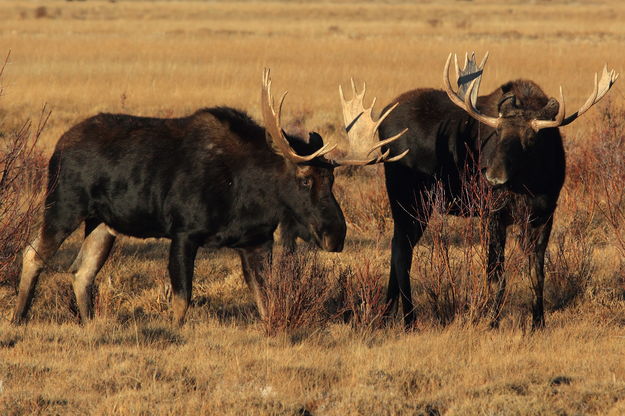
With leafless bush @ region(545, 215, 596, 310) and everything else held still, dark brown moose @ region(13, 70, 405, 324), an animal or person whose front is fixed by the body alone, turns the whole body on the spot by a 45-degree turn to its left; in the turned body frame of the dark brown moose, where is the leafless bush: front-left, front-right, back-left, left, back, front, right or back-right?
front-right

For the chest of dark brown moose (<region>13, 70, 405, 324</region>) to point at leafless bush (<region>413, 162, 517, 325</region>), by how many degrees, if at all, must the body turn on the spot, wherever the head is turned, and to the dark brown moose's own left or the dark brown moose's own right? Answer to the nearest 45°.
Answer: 0° — it already faces it

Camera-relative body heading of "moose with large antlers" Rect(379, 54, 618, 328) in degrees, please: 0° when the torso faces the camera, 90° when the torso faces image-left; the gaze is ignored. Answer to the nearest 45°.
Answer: approximately 315°

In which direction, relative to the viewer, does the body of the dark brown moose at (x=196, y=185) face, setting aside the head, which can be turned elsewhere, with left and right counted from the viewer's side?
facing to the right of the viewer

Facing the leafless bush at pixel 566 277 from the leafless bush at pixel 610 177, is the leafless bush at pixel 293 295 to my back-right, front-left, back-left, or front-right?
front-right

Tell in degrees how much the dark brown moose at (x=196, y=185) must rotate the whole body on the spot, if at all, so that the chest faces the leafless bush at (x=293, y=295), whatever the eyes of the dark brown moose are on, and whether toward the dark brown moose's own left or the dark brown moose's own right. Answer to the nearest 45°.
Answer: approximately 45° to the dark brown moose's own right

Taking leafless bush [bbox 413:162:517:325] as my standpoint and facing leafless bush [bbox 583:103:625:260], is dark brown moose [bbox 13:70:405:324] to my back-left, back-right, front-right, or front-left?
back-left

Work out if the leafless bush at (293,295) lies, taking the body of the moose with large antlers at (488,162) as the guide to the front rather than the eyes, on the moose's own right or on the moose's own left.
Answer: on the moose's own right

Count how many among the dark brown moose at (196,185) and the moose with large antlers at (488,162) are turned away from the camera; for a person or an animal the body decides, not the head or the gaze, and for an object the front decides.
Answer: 0

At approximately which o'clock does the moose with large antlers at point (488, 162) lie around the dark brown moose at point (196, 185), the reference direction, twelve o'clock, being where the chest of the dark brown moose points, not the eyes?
The moose with large antlers is roughly at 12 o'clock from the dark brown moose.

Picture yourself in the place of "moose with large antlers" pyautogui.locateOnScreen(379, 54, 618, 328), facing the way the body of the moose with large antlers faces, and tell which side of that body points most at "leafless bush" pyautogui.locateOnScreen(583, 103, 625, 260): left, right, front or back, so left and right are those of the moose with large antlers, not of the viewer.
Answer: left
